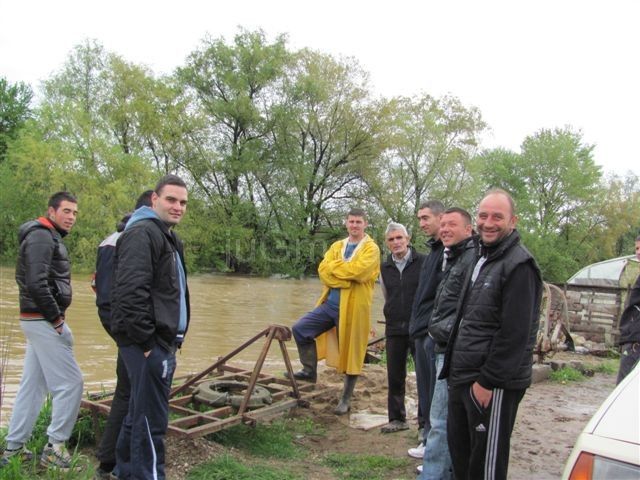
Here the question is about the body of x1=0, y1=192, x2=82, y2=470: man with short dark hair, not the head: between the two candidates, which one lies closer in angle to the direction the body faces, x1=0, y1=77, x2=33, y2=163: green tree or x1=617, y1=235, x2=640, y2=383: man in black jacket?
the man in black jacket

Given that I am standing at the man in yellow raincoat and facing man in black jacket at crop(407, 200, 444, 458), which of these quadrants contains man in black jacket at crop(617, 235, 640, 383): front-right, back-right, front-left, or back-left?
front-left

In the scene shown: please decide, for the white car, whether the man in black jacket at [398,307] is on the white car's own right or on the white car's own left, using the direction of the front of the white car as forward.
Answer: on the white car's own right

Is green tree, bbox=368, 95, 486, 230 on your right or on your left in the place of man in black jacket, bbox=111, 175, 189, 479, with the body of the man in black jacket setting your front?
on your left

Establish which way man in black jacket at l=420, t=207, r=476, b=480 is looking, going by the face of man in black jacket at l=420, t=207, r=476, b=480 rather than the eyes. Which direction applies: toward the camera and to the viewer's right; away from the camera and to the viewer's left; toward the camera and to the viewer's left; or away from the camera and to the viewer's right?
toward the camera and to the viewer's left

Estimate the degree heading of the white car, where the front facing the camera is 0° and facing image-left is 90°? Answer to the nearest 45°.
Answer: approximately 45°
